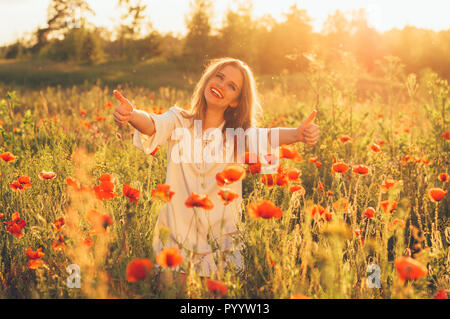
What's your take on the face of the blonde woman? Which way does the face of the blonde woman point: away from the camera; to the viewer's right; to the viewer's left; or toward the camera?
toward the camera

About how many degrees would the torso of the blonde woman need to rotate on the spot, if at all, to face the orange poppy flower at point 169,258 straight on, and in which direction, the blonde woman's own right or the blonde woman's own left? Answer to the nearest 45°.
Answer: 0° — they already face it

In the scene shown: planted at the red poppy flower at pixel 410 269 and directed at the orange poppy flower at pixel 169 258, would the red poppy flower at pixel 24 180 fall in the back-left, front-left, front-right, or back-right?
front-right

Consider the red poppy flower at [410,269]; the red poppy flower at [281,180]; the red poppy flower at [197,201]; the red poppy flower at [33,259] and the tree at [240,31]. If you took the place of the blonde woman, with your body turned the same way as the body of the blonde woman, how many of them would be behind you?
1

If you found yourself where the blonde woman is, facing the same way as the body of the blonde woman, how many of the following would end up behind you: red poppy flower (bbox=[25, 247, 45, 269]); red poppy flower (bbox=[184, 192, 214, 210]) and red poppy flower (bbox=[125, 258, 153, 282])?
0

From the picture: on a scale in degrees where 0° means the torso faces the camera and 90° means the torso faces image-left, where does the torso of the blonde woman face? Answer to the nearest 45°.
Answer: approximately 0°

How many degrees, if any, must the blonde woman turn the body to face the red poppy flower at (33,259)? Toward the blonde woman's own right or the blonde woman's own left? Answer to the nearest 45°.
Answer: approximately 45° to the blonde woman's own right

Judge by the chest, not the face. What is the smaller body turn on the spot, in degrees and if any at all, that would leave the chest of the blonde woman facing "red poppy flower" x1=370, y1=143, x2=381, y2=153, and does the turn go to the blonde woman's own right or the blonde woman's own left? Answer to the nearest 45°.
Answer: approximately 90° to the blonde woman's own left

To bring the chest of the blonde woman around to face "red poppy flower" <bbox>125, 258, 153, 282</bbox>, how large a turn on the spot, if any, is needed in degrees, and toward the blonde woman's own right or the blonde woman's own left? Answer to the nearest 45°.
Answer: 0° — they already face it

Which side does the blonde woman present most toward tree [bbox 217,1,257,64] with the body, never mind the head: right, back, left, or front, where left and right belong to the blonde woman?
back

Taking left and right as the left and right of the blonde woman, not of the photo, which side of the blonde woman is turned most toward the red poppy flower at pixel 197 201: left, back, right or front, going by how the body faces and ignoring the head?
front
